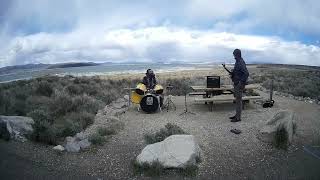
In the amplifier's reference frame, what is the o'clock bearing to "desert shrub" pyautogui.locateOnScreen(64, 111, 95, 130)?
The desert shrub is roughly at 2 o'clock from the amplifier.

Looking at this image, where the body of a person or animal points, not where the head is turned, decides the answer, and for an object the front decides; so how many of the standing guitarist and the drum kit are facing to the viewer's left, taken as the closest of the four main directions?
1

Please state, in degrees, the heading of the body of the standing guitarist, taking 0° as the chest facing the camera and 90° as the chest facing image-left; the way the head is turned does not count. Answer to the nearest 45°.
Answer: approximately 90°

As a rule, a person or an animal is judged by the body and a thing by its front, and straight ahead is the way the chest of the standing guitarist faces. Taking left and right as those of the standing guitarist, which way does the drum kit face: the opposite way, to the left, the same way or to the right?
to the left

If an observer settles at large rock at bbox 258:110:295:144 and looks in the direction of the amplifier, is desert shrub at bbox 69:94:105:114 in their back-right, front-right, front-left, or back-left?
front-left

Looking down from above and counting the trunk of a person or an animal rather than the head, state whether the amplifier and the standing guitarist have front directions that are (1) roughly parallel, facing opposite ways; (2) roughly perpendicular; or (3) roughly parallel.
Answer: roughly perpendicular

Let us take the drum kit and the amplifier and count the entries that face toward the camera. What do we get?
2

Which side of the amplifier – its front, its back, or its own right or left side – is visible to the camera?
front

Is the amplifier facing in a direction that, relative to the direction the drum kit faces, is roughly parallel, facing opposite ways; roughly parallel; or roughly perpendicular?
roughly parallel

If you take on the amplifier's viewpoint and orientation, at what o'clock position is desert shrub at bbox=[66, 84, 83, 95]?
The desert shrub is roughly at 4 o'clock from the amplifier.

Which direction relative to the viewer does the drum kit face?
toward the camera

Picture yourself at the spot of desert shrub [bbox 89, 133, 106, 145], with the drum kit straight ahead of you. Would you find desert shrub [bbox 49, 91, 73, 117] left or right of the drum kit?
left
